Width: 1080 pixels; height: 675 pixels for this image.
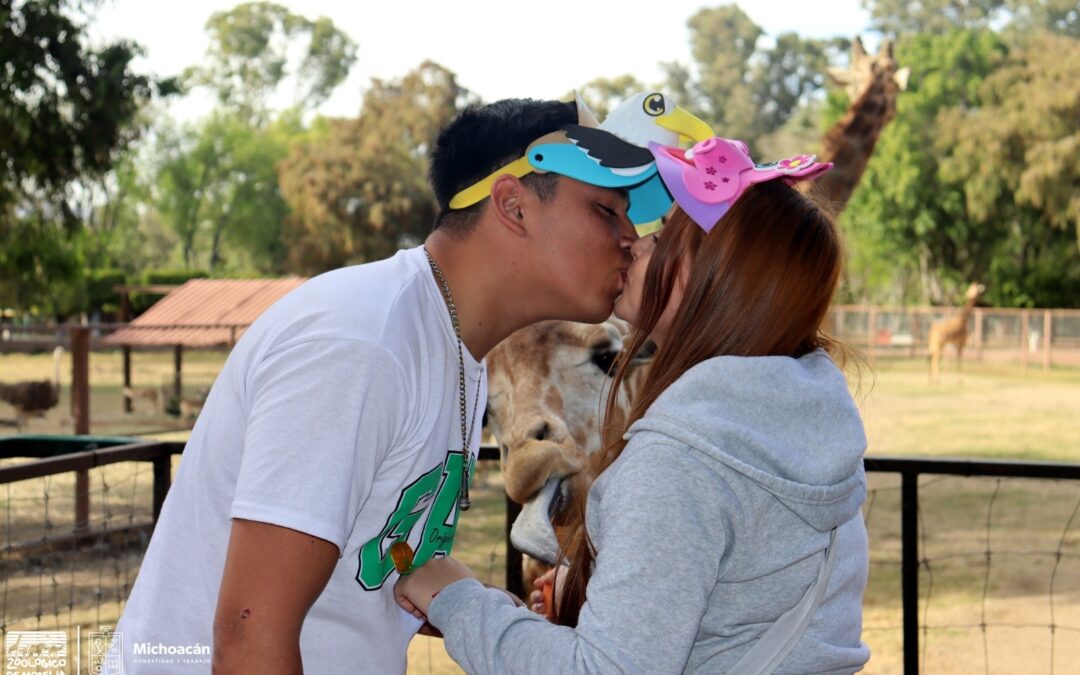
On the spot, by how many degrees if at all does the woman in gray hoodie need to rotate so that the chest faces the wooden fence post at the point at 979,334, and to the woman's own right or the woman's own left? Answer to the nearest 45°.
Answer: approximately 45° to the woman's own right

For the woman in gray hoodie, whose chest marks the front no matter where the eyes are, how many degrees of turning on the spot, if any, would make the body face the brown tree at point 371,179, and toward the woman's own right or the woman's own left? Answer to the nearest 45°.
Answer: approximately 45° to the woman's own right

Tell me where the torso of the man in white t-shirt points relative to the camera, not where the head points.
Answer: to the viewer's right

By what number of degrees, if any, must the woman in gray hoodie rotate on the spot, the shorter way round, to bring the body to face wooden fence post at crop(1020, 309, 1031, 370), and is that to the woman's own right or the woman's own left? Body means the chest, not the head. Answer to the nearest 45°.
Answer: approximately 45° to the woman's own right

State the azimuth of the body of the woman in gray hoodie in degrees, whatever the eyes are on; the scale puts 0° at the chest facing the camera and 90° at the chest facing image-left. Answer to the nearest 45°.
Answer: approximately 135°

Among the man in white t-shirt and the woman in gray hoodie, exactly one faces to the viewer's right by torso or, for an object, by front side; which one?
the man in white t-shirt

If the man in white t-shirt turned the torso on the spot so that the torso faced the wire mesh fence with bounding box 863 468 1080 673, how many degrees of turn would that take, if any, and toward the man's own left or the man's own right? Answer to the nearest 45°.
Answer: approximately 45° to the man's own left

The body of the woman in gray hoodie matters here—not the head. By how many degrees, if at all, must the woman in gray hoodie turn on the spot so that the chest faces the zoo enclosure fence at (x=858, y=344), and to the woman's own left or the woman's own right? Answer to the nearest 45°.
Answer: approximately 45° to the woman's own right

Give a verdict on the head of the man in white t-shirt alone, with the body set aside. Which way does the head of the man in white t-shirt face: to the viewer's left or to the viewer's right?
to the viewer's right

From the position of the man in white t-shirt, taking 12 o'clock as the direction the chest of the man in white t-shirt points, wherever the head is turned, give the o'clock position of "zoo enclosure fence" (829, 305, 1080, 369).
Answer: The zoo enclosure fence is roughly at 10 o'clock from the man in white t-shirt.

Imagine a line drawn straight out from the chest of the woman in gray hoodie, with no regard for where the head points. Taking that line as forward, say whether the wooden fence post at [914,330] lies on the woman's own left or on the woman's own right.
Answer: on the woman's own right
